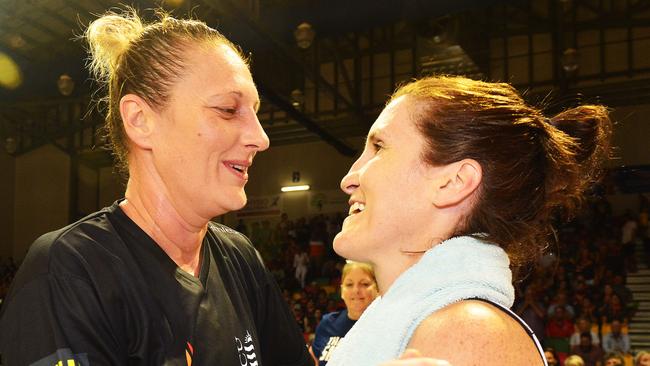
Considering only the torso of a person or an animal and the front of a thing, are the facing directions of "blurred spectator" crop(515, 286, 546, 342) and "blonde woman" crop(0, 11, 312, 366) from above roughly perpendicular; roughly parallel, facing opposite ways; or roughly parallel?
roughly perpendicular

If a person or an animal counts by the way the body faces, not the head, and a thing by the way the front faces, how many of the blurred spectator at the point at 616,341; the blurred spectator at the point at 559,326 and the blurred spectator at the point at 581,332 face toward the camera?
3

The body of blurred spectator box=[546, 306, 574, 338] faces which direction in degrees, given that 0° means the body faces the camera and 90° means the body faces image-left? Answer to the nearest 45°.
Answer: approximately 0°

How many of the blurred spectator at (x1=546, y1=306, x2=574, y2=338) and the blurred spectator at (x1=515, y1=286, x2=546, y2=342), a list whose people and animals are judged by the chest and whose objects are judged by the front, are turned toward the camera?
2

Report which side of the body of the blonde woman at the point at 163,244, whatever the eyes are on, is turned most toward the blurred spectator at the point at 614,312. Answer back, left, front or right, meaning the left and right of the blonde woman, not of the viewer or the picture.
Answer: left
